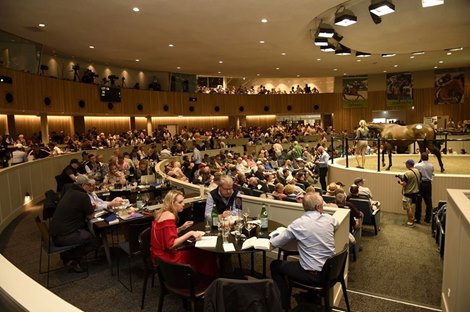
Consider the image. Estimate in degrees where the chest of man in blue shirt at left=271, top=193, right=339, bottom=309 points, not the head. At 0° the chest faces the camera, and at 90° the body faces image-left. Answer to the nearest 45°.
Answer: approximately 135°

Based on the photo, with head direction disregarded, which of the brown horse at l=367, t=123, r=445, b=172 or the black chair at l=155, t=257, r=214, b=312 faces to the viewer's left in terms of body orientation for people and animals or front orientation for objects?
the brown horse

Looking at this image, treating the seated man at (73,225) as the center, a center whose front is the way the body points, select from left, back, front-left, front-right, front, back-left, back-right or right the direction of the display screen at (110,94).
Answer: front-left

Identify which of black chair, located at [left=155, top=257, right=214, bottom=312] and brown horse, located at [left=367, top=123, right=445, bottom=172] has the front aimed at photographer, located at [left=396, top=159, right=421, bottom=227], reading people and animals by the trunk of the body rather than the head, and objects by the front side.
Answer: the black chair

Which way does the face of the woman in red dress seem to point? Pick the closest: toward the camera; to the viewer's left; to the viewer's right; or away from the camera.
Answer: to the viewer's right

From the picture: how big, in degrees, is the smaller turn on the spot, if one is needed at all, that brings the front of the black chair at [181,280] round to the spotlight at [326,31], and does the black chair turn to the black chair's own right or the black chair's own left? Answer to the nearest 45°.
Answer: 0° — it already faces it

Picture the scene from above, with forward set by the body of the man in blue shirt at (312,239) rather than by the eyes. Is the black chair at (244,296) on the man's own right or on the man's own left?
on the man's own left

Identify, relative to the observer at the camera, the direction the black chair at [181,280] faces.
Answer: facing away from the viewer and to the right of the viewer

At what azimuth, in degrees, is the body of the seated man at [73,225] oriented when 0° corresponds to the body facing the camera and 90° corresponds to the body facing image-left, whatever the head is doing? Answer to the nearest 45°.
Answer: approximately 225°

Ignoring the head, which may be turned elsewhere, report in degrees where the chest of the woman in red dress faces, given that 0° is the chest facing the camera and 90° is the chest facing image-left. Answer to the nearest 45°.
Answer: approximately 270°
